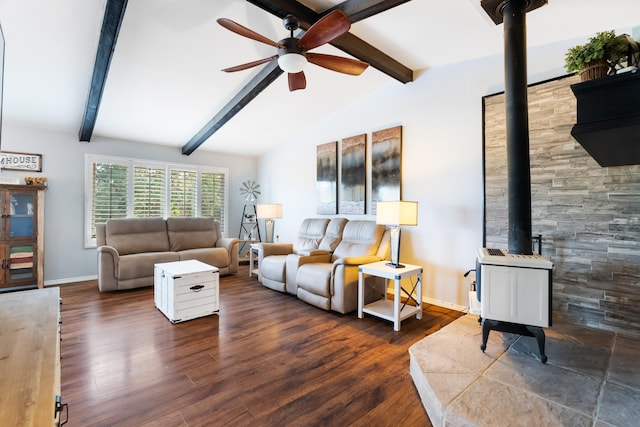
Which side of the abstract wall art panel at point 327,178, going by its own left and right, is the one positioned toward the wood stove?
left

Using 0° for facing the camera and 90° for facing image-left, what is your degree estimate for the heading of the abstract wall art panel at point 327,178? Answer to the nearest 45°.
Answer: approximately 45°

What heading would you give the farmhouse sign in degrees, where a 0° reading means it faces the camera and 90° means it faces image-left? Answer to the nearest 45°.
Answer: approximately 0°

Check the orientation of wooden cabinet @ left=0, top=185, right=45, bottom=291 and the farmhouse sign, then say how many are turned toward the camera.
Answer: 2

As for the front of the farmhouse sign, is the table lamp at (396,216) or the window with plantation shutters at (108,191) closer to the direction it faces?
the table lamp

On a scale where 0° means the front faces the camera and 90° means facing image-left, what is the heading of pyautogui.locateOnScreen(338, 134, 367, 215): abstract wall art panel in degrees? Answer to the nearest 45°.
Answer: approximately 45°

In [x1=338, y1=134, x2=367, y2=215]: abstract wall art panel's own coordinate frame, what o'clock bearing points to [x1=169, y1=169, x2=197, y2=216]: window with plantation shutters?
The window with plantation shutters is roughly at 2 o'clock from the abstract wall art panel.

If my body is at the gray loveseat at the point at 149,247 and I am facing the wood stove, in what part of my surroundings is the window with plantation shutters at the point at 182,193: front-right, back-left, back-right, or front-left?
back-left

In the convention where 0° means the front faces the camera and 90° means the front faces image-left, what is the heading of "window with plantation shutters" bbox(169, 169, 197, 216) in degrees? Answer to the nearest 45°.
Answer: approximately 315°
